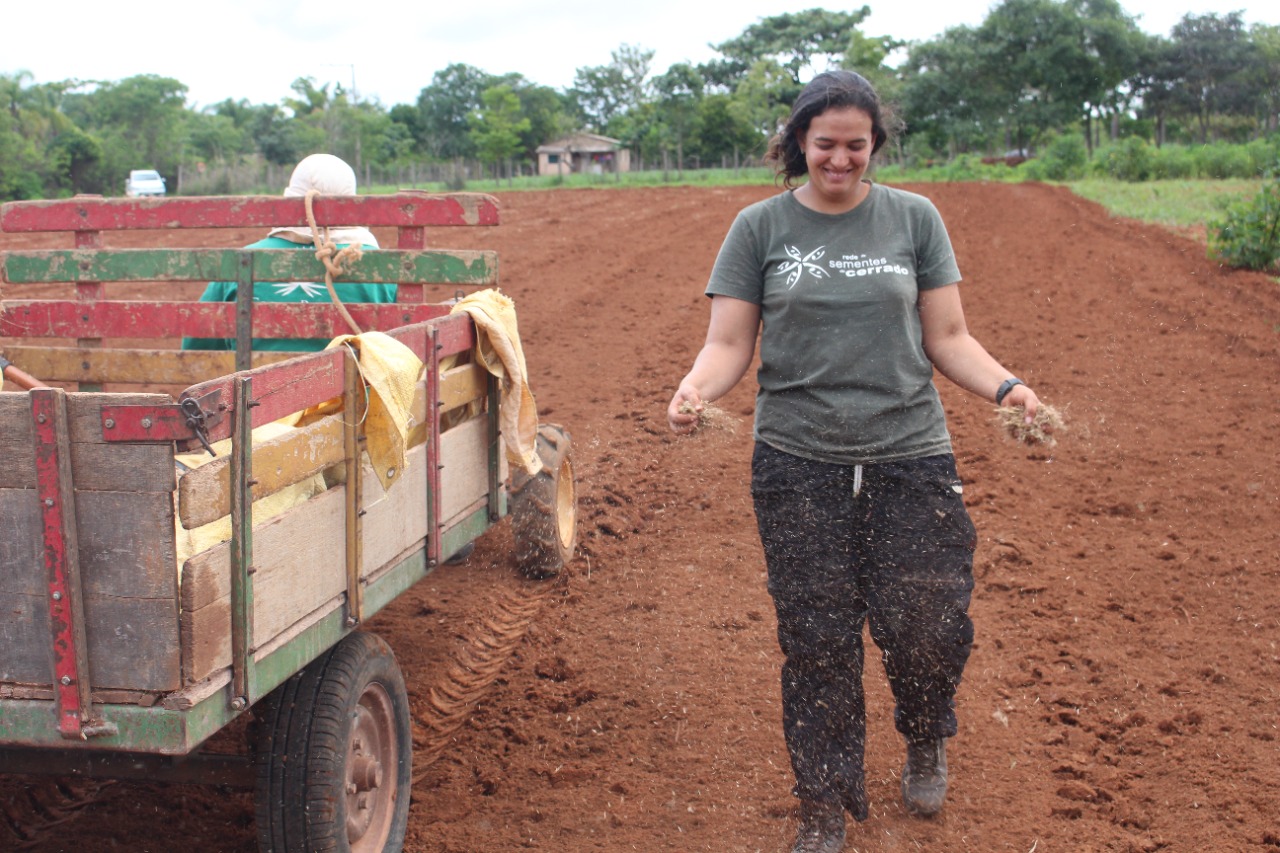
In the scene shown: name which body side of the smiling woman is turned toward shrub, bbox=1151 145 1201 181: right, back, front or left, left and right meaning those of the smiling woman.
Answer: back

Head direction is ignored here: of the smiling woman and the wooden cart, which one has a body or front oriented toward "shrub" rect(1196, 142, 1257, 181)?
the wooden cart

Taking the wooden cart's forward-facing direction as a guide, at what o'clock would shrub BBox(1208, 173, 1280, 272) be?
The shrub is roughly at 12 o'clock from the wooden cart.

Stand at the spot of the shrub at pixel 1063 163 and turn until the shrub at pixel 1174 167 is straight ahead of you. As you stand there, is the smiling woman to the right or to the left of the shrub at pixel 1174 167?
right

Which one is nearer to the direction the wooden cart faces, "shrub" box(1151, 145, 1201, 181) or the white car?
the shrub

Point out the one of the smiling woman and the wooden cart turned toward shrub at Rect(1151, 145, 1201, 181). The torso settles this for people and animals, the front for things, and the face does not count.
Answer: the wooden cart

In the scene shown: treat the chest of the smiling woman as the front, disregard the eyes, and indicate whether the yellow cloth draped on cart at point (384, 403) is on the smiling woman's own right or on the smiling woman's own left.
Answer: on the smiling woman's own right

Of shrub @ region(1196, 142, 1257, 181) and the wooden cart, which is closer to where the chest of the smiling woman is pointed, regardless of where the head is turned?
the wooden cart

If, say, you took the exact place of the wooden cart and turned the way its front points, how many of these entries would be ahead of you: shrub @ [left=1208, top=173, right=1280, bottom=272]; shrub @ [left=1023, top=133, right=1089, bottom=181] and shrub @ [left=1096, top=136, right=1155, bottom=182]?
3

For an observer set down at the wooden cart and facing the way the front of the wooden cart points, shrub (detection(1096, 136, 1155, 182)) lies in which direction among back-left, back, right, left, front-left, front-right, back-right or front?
front

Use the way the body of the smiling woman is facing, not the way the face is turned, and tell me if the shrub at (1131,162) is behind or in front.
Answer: behind

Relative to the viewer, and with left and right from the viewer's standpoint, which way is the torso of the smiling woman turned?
facing the viewer

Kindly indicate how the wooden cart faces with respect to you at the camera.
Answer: facing away from the viewer and to the right of the viewer

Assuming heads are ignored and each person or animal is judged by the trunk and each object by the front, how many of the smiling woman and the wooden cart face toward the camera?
1

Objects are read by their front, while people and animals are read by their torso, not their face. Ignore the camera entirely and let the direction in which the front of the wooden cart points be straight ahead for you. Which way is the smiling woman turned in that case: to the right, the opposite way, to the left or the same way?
the opposite way
